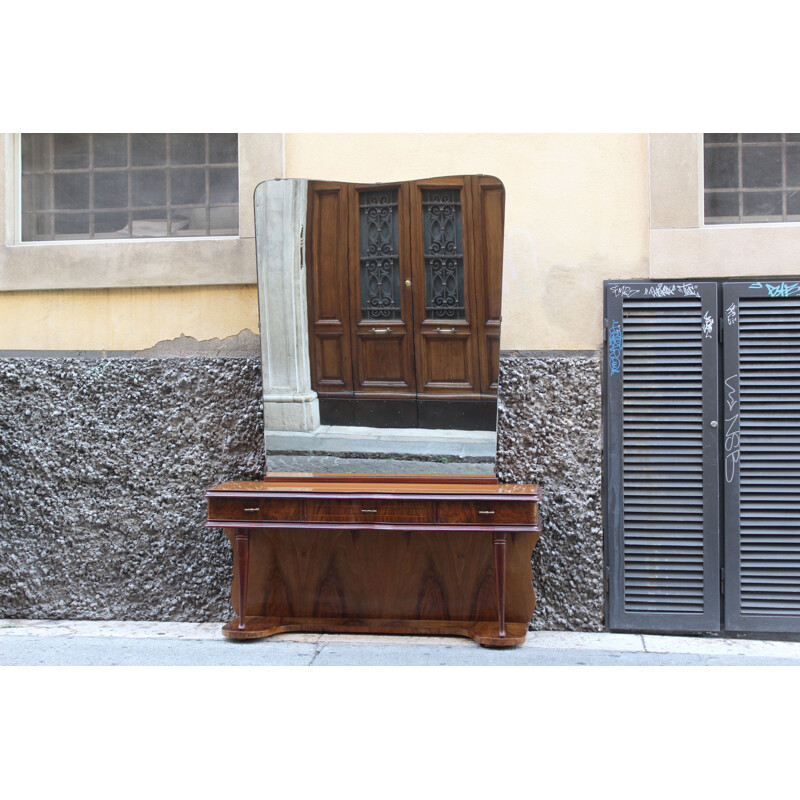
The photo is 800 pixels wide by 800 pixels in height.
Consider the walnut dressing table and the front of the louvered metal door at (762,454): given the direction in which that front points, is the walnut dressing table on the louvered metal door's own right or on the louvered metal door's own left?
on the louvered metal door's own right

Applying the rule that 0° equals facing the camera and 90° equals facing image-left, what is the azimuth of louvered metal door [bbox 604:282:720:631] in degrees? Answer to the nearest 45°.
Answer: approximately 0°

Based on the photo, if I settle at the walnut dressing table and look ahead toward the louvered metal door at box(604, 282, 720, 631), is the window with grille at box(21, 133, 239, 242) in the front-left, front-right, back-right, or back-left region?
back-left

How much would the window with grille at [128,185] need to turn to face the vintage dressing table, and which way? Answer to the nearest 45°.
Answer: approximately 45° to its left

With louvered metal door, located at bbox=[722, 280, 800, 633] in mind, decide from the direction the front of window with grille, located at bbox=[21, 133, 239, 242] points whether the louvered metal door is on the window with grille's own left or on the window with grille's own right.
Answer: on the window with grille's own left

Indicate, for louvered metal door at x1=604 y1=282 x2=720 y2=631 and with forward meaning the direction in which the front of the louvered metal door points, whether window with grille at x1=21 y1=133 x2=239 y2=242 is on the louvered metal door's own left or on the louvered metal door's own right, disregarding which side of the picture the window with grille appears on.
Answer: on the louvered metal door's own right
